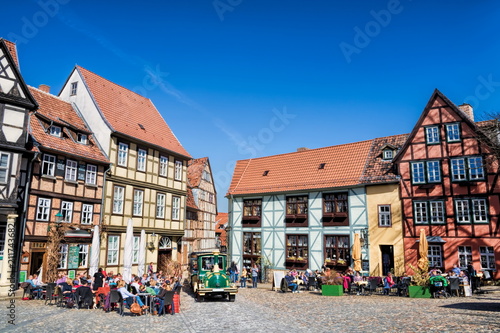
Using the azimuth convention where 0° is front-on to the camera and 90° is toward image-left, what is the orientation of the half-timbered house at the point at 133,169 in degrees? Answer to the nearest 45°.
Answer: approximately 315°

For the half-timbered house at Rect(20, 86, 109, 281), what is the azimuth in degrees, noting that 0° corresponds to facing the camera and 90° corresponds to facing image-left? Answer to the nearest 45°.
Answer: approximately 315°

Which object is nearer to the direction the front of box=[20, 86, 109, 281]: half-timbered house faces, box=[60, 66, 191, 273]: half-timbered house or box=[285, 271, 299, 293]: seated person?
the seated person
